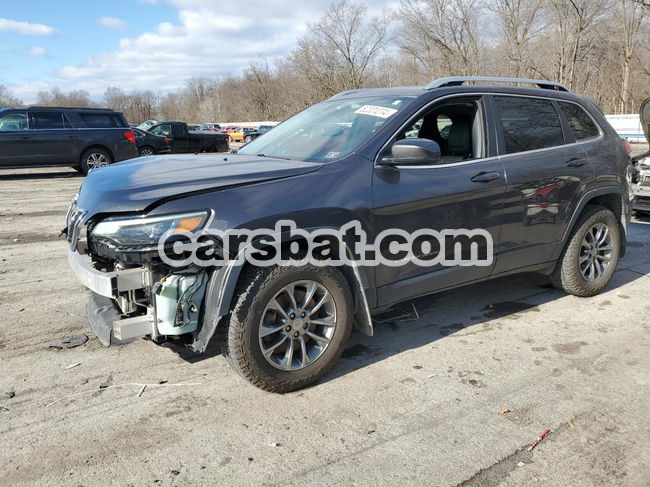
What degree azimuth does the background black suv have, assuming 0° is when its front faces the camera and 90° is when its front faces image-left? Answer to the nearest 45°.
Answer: approximately 90°

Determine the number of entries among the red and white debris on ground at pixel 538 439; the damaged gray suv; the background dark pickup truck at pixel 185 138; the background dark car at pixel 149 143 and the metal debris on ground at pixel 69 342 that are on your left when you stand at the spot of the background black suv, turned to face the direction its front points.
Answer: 3

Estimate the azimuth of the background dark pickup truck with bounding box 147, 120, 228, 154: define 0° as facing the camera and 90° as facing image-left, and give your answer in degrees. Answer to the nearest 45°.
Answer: approximately 90°

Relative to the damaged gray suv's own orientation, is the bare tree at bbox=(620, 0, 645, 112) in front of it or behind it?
behind

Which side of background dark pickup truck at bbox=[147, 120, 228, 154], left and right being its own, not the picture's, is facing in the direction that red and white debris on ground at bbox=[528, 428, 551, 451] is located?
left

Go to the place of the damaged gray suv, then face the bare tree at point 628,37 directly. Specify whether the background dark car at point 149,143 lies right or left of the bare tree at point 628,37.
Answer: left

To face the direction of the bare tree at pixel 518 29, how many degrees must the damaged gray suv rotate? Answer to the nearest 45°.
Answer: approximately 135° to its right

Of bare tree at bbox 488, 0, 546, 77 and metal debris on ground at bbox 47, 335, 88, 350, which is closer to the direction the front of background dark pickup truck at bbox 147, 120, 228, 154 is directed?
the metal debris on ground
